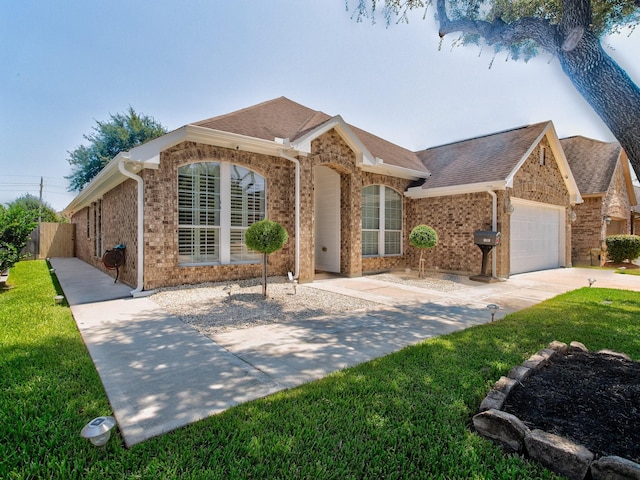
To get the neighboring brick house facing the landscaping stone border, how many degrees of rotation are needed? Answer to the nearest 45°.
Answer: approximately 45° to its right

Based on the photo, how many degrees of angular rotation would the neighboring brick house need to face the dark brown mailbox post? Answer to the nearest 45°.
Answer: approximately 45° to its right

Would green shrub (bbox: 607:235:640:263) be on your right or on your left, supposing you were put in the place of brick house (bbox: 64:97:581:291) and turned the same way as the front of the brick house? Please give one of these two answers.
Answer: on your left

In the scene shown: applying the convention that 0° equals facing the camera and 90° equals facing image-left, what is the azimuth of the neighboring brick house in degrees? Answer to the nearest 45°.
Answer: approximately 315°

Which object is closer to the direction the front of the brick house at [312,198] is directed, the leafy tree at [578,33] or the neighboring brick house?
the leafy tree

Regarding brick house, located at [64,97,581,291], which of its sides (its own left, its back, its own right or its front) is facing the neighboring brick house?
left

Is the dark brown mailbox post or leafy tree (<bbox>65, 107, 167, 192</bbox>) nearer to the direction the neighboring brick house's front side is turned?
the dark brown mailbox post

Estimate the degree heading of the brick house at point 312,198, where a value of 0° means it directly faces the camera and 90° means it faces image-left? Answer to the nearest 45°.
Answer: approximately 315°

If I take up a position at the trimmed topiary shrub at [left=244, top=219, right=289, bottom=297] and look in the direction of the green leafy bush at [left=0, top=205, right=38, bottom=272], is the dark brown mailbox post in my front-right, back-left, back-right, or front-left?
back-right
